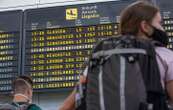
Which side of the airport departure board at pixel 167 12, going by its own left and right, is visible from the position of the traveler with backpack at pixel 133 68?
front

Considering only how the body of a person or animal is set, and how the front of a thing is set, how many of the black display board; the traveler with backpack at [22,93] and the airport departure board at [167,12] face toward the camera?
2

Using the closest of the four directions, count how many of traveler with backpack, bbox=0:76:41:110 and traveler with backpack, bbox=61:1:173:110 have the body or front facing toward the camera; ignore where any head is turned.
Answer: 0

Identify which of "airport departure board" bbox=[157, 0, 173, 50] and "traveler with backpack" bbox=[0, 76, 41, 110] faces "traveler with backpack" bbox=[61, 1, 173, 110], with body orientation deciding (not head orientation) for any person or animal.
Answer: the airport departure board

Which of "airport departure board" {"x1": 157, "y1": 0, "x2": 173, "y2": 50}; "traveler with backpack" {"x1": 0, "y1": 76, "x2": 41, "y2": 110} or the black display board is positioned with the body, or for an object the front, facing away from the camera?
the traveler with backpack

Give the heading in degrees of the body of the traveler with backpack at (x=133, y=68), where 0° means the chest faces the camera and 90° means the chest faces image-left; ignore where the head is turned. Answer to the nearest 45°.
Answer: approximately 225°

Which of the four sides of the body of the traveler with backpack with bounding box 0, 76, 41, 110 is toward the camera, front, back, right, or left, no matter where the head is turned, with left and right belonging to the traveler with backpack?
back

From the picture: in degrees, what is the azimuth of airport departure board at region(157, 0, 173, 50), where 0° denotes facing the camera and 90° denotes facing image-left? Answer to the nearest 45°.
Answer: approximately 0°

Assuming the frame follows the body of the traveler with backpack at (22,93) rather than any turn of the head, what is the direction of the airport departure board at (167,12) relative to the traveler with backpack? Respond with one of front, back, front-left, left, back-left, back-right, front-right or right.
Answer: front-right

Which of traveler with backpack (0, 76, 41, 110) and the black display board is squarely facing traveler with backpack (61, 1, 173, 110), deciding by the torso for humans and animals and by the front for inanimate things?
the black display board

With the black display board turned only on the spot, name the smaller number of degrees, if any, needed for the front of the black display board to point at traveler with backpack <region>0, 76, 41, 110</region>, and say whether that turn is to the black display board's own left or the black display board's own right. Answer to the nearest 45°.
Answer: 0° — it already faces them

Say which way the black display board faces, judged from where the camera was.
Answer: facing the viewer

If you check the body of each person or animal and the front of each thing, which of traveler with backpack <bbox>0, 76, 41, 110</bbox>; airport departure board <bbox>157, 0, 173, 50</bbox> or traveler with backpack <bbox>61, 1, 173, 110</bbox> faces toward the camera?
the airport departure board

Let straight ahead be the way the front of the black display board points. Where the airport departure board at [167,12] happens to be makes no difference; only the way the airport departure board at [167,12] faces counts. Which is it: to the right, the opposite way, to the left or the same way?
the same way

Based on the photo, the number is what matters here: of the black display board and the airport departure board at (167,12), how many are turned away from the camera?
0

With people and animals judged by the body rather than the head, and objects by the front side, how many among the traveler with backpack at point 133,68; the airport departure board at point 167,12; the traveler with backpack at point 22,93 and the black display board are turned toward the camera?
2

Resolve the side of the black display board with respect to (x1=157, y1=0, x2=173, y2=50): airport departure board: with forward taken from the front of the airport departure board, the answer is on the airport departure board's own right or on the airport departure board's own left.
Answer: on the airport departure board's own right
